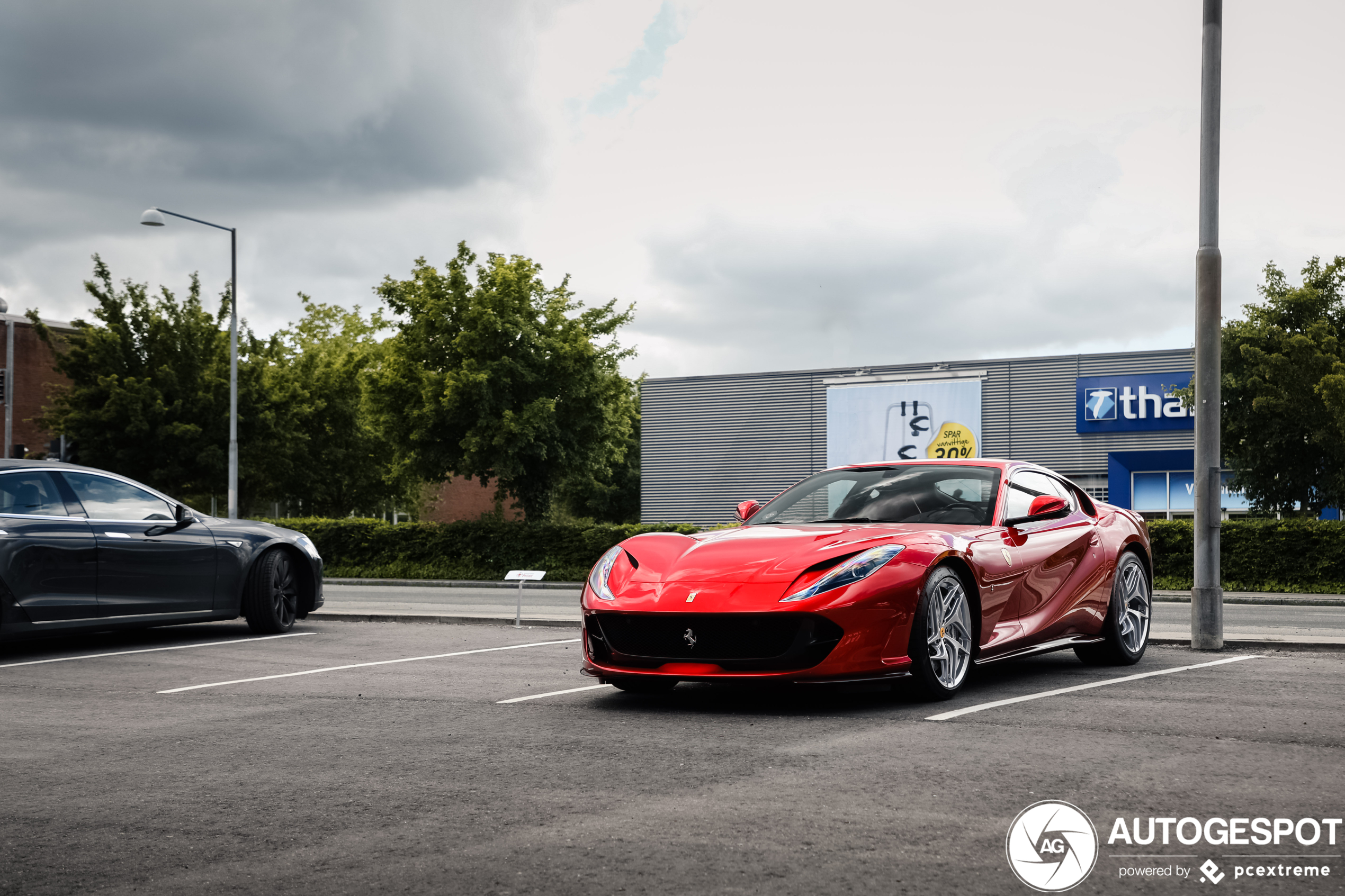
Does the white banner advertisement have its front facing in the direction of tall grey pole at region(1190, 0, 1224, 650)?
yes

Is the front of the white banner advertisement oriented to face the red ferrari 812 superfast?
yes

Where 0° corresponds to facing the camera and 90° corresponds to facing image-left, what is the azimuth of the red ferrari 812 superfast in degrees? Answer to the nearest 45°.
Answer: approximately 45°

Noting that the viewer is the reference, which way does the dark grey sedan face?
facing away from the viewer and to the right of the viewer

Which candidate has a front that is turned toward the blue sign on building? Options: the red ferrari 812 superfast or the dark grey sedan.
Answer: the dark grey sedan

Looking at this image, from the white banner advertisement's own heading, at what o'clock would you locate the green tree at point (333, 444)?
The green tree is roughly at 3 o'clock from the white banner advertisement.

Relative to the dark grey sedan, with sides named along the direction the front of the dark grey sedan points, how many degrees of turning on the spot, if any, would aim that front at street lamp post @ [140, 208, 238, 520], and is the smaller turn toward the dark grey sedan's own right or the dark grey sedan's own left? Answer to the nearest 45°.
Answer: approximately 45° to the dark grey sedan's own left

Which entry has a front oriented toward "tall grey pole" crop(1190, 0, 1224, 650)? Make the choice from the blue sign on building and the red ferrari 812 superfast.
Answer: the blue sign on building

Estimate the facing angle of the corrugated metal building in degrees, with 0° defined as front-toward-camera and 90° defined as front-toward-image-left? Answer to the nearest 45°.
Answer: approximately 0°

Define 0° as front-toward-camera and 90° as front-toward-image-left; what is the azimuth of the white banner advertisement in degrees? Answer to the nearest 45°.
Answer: approximately 0°

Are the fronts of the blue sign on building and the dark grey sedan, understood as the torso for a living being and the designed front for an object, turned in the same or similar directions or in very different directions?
very different directions

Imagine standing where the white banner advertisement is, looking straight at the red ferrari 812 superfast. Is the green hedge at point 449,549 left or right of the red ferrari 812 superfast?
right
